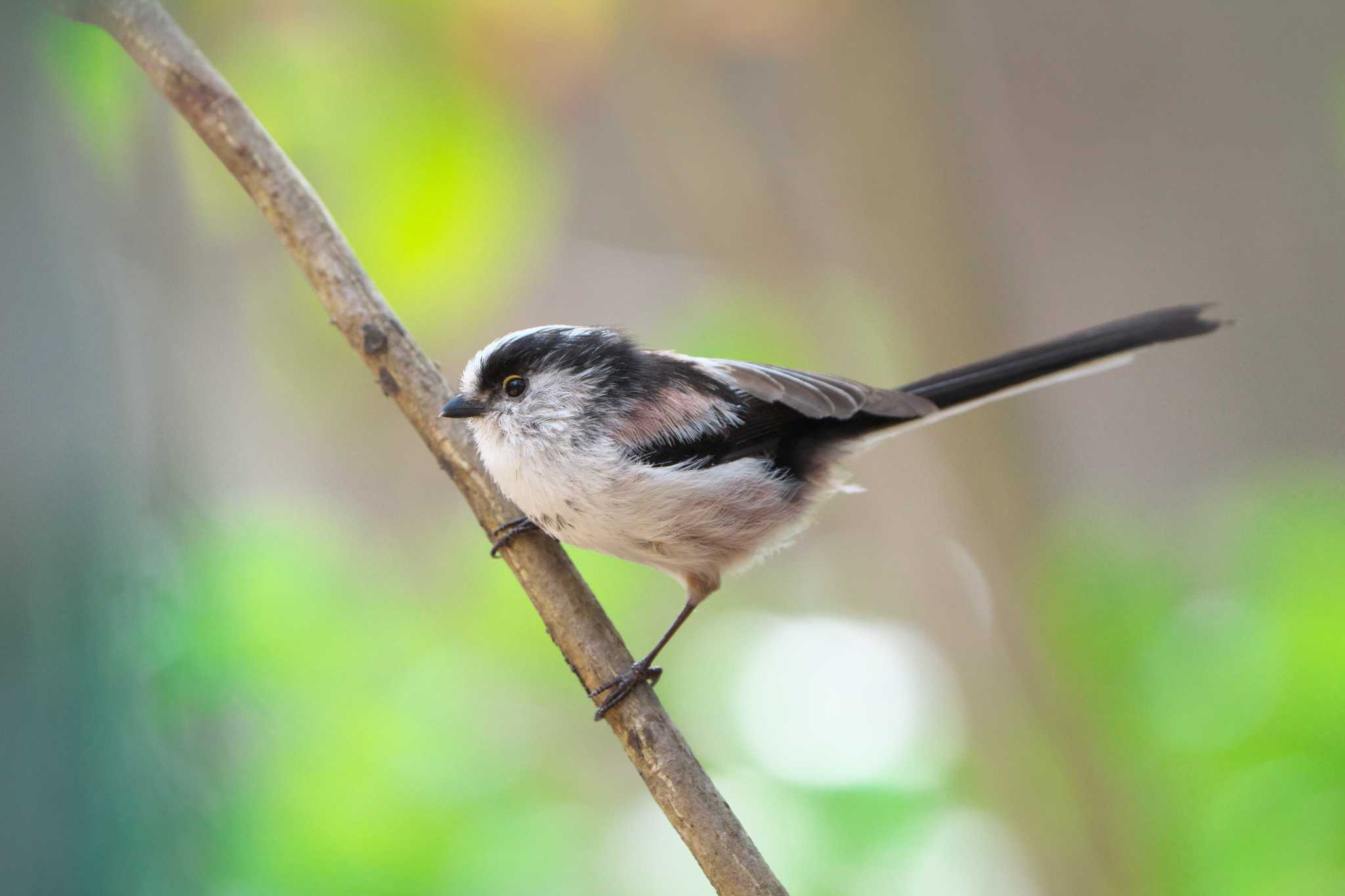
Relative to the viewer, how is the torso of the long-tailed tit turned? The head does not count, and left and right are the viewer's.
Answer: facing to the left of the viewer
